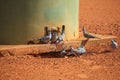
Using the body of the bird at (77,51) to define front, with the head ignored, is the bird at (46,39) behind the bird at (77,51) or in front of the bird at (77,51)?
in front

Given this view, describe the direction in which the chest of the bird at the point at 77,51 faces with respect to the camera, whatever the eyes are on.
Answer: to the viewer's left
